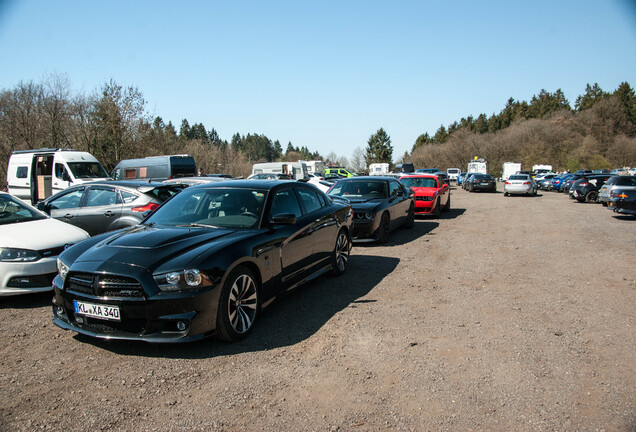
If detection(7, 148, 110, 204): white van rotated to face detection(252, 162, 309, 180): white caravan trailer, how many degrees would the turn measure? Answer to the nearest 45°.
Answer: approximately 90° to its left

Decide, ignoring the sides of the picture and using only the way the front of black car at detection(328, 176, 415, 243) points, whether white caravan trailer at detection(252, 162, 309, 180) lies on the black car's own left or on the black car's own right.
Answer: on the black car's own right

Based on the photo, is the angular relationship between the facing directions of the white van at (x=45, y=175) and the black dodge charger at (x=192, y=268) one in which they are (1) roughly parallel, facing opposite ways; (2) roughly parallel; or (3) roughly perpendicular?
roughly perpendicular

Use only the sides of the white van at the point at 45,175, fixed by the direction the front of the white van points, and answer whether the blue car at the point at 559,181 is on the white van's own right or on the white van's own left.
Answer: on the white van's own left

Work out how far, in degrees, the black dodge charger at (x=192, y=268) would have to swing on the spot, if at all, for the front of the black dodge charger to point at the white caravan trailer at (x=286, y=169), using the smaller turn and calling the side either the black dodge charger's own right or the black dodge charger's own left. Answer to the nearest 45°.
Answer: approximately 135° to the black dodge charger's own right

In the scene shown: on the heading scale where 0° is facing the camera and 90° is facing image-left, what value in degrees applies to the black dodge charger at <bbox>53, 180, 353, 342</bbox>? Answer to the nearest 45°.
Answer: approximately 45°

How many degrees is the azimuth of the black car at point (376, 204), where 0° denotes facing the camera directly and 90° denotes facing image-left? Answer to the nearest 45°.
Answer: approximately 45°

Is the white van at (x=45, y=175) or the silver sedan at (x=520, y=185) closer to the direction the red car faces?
the white van
